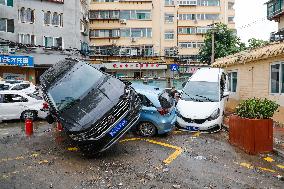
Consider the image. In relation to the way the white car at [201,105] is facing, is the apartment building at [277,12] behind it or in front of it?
behind

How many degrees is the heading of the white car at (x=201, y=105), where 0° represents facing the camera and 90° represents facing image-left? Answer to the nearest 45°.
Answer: approximately 45°

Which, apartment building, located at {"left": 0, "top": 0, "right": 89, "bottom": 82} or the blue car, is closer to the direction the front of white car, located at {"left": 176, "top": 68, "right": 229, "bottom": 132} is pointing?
the blue car
